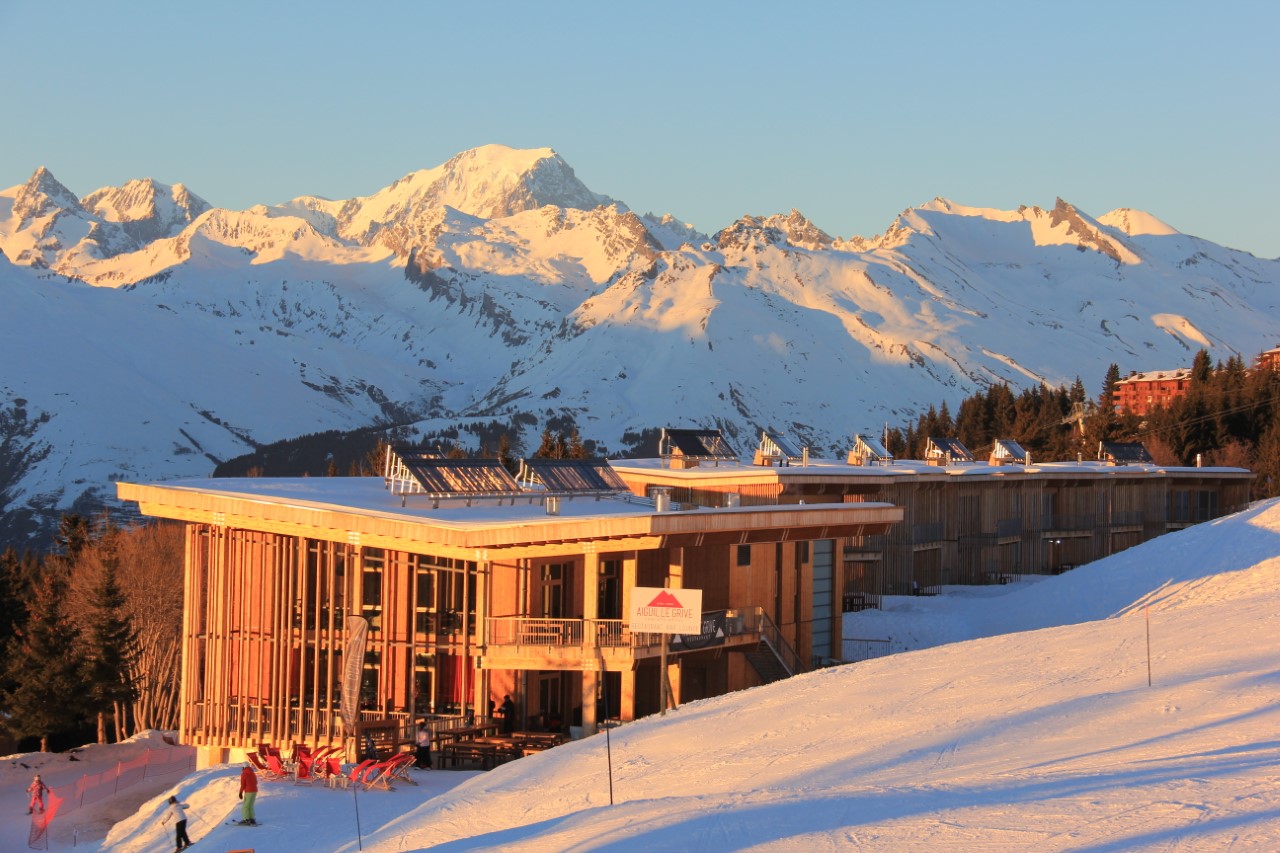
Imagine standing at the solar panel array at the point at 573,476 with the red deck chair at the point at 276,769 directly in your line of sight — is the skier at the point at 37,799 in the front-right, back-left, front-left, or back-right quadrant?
front-right

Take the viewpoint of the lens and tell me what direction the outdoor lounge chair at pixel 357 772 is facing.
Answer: facing the viewer and to the left of the viewer

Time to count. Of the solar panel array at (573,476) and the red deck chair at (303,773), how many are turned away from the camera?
0

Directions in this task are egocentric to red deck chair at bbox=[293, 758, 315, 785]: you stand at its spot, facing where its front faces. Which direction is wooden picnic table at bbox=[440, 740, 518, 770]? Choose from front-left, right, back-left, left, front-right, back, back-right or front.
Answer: back-left

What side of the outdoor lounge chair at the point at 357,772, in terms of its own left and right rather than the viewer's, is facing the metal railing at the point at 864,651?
back

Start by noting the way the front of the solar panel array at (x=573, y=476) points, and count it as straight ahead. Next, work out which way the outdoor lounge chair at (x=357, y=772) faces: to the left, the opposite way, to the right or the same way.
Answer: to the right

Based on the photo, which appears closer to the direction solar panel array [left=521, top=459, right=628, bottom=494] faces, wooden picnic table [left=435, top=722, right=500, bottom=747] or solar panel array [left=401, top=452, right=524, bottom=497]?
the wooden picnic table

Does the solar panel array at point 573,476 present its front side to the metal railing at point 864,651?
no

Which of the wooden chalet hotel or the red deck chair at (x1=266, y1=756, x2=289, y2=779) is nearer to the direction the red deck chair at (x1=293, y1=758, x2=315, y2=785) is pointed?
the red deck chair

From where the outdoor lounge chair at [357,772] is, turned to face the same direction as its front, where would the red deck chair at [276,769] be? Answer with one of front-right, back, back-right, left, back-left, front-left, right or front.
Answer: right

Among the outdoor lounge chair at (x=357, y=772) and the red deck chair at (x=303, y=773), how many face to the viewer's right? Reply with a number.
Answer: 0

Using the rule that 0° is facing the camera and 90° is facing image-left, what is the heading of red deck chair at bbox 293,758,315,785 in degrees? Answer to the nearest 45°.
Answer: approximately 45°

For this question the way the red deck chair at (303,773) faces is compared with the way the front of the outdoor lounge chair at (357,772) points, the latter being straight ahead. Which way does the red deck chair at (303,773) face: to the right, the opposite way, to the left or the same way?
the same way

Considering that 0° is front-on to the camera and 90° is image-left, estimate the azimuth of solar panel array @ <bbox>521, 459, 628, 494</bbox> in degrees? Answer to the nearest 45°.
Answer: approximately 315°

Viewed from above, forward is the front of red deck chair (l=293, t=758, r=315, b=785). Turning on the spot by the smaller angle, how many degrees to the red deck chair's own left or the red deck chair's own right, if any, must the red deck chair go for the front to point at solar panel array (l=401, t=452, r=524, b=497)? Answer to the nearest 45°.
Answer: approximately 180°

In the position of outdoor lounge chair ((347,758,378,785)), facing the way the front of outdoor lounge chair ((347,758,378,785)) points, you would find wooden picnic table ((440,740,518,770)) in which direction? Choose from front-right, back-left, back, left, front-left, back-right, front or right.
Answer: back

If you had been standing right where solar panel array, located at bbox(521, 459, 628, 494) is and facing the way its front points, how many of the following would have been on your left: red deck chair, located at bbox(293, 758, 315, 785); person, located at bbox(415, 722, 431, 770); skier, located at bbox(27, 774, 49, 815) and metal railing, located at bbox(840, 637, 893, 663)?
1

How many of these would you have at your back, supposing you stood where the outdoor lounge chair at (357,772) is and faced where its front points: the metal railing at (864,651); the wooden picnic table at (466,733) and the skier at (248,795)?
2

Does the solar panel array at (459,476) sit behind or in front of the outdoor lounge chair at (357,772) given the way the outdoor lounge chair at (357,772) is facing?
behind
